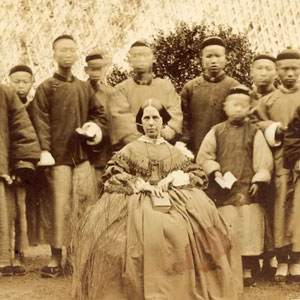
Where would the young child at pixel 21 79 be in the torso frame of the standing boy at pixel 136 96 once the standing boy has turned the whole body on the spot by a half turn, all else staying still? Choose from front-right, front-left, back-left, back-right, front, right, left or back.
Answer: left

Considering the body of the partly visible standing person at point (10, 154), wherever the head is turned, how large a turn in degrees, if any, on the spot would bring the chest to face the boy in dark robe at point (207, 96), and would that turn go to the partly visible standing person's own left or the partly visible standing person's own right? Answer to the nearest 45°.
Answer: approximately 90° to the partly visible standing person's own left

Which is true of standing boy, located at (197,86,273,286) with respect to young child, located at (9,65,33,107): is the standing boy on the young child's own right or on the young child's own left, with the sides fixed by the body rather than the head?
on the young child's own left

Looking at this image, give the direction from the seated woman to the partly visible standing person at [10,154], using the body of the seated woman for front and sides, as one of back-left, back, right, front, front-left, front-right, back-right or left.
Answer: back-right

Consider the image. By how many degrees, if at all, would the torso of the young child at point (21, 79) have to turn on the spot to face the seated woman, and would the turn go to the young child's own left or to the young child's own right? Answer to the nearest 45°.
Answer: approximately 45° to the young child's own left

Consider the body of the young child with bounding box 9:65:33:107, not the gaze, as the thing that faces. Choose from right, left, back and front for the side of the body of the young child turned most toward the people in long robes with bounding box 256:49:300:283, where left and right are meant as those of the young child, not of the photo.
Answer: left

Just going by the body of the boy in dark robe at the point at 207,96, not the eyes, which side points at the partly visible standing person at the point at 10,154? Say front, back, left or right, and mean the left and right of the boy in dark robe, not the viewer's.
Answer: right

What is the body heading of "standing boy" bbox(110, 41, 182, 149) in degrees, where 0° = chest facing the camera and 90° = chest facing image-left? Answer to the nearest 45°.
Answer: approximately 0°
